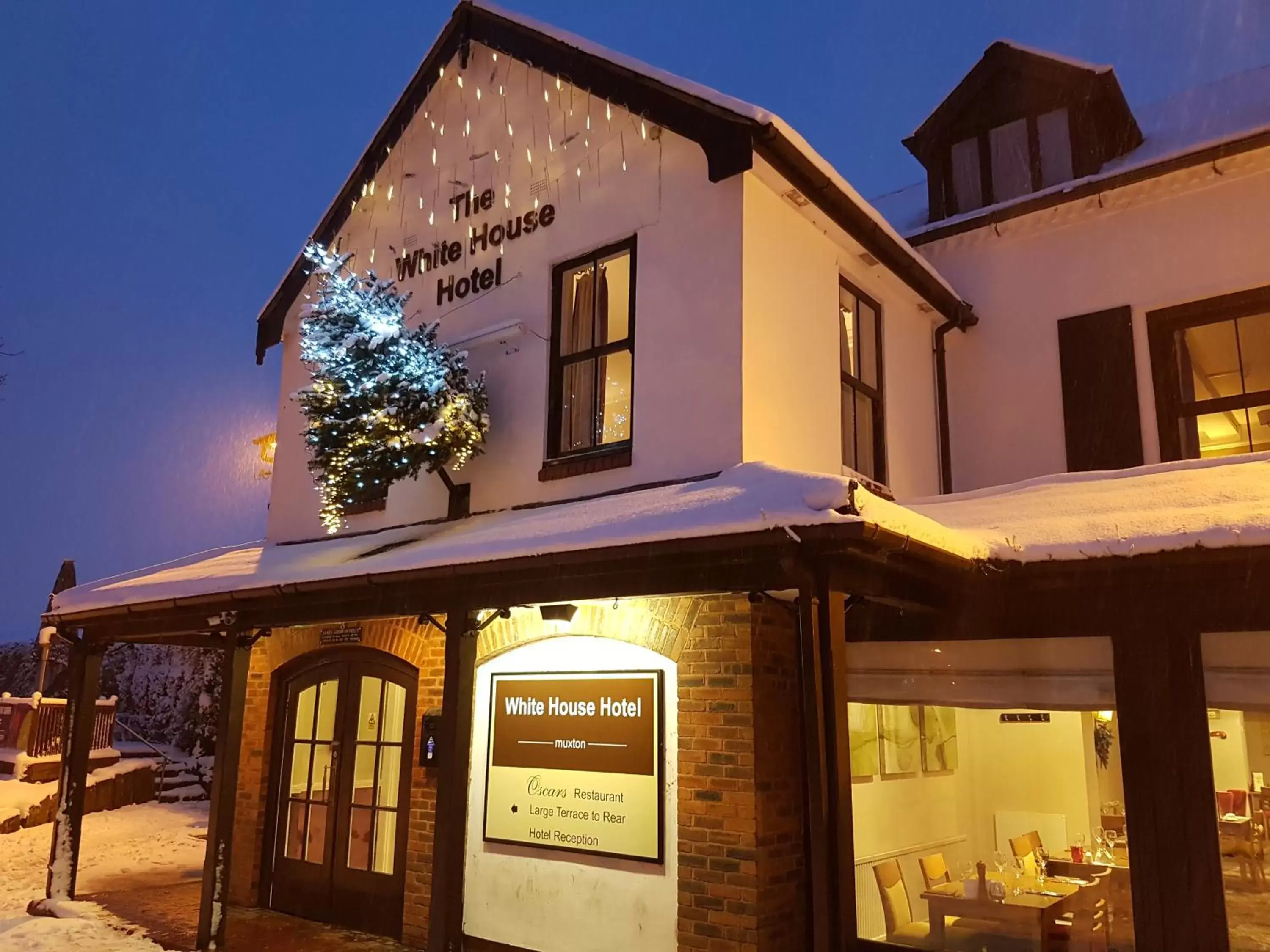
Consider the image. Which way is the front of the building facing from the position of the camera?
facing the viewer and to the left of the viewer

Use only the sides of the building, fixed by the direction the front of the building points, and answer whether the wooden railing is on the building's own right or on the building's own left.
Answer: on the building's own right

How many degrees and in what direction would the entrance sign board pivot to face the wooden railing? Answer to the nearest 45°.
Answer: approximately 90° to its right

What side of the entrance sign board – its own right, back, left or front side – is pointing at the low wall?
right

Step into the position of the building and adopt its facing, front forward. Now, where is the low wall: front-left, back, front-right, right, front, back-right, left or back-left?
right
